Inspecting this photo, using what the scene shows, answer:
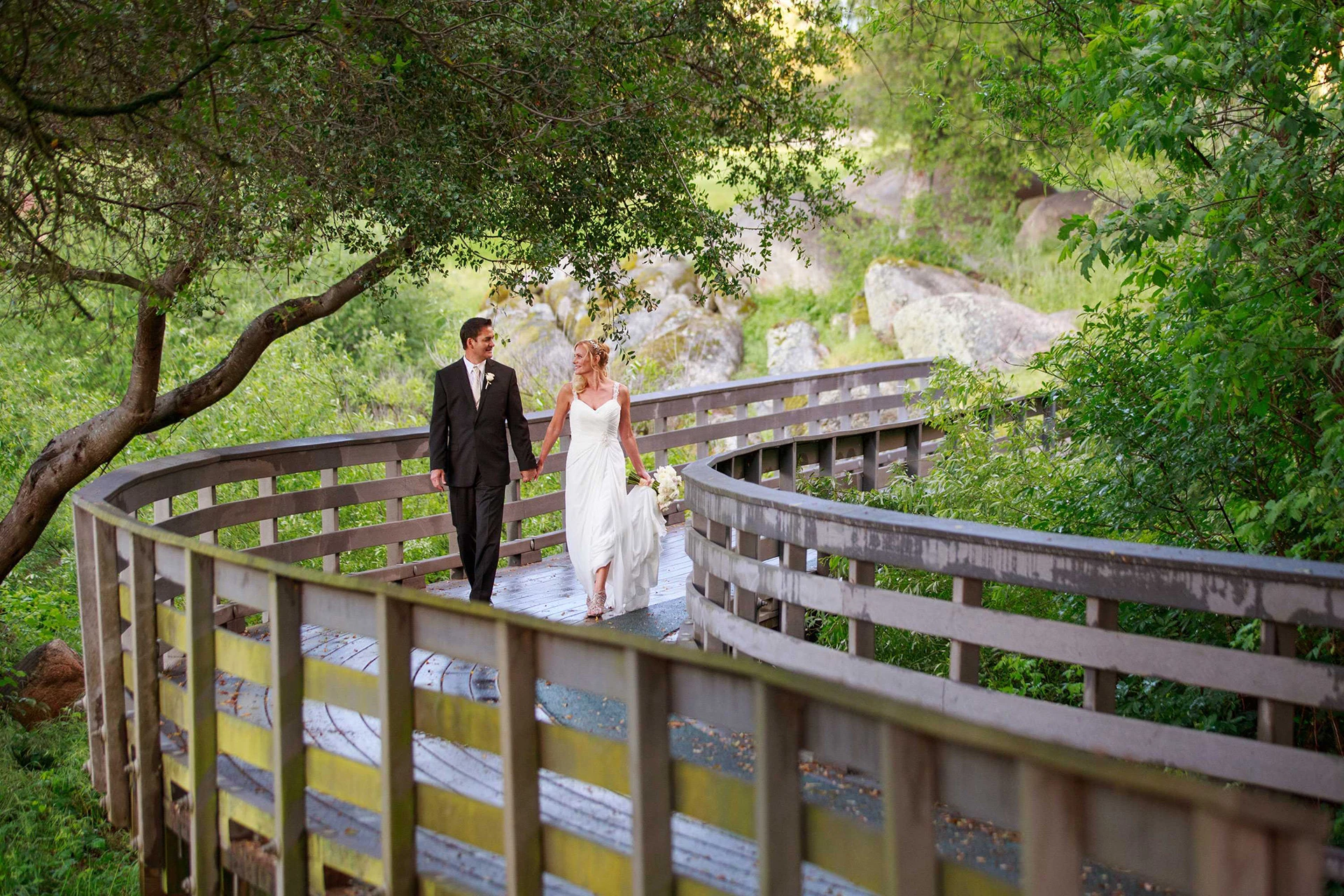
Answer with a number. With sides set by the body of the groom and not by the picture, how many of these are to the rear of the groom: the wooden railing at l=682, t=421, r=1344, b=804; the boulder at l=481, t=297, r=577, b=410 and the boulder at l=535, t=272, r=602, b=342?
2

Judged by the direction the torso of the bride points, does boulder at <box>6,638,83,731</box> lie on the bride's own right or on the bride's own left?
on the bride's own right

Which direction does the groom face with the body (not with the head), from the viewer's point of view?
toward the camera

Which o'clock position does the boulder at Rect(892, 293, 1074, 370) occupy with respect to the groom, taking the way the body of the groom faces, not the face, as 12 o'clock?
The boulder is roughly at 7 o'clock from the groom.

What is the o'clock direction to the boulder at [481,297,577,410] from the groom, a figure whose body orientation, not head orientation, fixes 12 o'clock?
The boulder is roughly at 6 o'clock from the groom.

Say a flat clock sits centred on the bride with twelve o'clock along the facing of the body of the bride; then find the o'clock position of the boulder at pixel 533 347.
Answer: The boulder is roughly at 6 o'clock from the bride.

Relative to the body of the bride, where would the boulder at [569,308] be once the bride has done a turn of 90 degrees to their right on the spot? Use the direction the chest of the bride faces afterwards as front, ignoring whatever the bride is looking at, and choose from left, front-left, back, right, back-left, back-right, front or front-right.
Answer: right

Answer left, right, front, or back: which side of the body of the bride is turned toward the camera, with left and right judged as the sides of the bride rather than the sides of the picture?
front

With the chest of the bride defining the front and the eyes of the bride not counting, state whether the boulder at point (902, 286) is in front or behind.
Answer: behind

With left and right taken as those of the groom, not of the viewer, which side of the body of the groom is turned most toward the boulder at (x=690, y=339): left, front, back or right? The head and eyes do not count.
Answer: back

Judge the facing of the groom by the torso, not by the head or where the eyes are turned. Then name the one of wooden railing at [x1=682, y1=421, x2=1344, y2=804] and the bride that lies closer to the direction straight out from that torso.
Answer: the wooden railing

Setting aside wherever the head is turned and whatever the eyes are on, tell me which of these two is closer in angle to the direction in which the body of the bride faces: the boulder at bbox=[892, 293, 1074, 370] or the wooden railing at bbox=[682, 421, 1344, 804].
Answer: the wooden railing

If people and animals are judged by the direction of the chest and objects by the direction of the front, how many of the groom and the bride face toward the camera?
2
